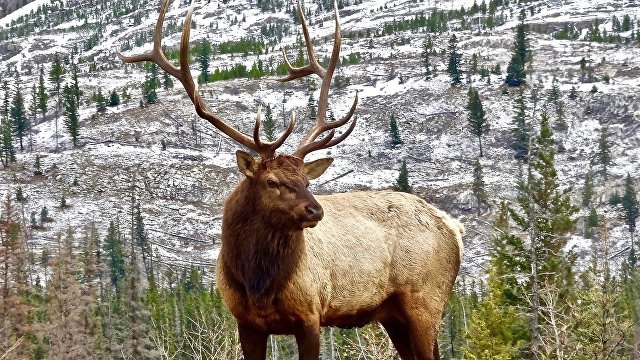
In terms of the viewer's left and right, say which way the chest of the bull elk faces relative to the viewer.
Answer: facing the viewer and to the left of the viewer

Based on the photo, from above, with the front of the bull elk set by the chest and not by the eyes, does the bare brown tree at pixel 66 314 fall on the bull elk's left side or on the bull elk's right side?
on the bull elk's right side
